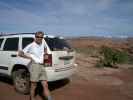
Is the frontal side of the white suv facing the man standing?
no

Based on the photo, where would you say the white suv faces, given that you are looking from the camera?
facing away from the viewer and to the left of the viewer
